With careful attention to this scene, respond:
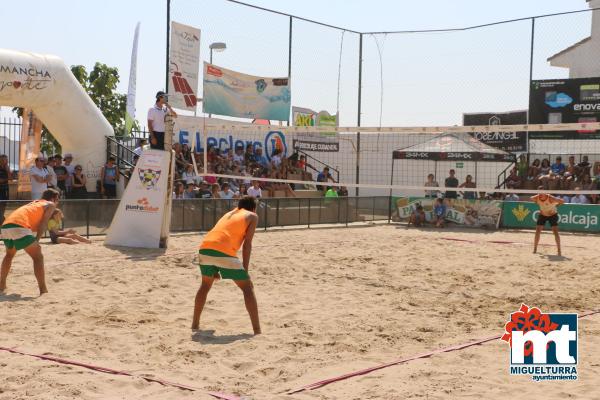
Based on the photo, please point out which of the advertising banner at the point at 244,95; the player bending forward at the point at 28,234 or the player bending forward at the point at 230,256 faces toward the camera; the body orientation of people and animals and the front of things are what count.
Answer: the advertising banner

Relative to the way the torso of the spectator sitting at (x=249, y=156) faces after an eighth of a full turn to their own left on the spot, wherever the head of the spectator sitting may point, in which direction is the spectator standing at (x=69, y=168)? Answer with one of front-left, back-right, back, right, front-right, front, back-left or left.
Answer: back-right

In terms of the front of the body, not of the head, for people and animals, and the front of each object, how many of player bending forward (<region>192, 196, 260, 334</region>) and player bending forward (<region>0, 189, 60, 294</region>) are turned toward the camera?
0

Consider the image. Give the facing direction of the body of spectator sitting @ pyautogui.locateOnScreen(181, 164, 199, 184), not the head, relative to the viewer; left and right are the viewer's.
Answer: facing the viewer and to the right of the viewer

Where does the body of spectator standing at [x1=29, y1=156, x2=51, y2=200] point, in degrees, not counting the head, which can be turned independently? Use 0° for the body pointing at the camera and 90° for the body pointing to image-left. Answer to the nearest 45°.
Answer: approximately 315°

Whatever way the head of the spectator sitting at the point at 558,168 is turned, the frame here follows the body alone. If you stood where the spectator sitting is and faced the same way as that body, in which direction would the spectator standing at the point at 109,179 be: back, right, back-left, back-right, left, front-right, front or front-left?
front-right

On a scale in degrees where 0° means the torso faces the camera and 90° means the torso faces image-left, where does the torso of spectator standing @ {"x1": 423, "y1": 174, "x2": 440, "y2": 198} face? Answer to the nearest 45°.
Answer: approximately 0°

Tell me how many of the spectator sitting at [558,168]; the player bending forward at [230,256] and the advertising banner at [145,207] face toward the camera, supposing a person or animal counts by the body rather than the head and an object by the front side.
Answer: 2

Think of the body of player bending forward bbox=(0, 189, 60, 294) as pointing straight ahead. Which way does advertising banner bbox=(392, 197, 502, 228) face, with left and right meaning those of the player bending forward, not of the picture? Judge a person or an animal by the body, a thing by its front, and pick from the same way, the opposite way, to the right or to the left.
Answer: the opposite way

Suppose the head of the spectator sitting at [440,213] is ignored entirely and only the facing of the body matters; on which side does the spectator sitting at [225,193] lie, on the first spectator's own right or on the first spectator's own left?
on the first spectator's own right

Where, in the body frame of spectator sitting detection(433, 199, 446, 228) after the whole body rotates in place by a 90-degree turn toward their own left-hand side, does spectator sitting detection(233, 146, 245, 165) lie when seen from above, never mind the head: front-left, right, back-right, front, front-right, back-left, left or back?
back

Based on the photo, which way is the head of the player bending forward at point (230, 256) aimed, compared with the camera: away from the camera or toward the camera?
away from the camera
